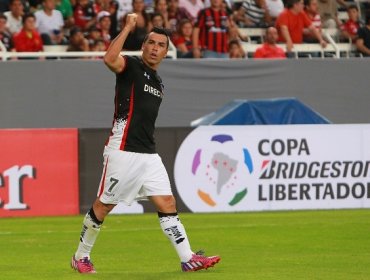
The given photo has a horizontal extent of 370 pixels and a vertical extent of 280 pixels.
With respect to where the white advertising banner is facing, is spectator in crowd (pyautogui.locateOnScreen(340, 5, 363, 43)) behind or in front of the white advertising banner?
behind

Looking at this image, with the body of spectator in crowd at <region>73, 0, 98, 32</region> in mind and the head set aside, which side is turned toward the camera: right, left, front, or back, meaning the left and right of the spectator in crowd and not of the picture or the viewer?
front

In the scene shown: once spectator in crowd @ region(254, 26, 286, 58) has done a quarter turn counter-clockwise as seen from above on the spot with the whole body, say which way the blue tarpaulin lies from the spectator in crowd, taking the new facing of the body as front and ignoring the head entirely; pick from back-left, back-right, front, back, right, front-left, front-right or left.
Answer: right

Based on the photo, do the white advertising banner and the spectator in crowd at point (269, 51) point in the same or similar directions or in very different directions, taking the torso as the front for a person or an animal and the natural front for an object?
same or similar directions

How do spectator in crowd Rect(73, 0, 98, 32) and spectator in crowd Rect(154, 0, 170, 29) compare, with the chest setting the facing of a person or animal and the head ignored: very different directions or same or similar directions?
same or similar directions

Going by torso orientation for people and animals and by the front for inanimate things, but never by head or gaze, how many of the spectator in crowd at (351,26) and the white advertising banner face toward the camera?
2

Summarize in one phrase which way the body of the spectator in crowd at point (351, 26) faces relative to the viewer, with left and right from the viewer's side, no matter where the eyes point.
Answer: facing the viewer

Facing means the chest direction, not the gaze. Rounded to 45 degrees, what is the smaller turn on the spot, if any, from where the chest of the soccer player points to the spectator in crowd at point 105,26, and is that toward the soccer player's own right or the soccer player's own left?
approximately 135° to the soccer player's own left

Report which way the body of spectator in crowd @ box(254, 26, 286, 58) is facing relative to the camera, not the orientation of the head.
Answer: toward the camera

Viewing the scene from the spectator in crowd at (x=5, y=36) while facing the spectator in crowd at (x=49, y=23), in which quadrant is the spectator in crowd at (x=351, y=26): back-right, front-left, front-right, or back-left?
front-right

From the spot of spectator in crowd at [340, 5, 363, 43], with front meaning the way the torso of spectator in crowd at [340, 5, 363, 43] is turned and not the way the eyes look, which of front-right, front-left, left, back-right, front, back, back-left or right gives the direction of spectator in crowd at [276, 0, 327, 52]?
front-right

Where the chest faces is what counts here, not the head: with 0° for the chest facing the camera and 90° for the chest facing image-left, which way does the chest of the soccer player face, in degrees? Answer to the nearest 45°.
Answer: approximately 315°
